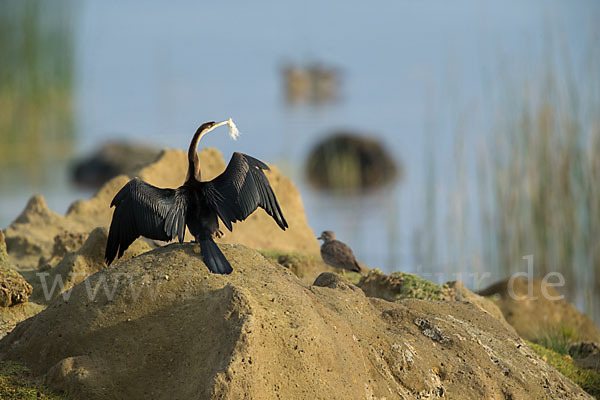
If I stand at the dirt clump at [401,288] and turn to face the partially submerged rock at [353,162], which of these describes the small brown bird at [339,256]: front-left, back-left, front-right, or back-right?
front-left

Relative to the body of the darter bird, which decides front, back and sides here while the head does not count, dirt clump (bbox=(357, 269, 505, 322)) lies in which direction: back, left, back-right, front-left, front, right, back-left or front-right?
front-right

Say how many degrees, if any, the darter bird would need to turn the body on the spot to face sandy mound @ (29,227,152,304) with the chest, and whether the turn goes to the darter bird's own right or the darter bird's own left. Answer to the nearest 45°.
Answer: approximately 45° to the darter bird's own left

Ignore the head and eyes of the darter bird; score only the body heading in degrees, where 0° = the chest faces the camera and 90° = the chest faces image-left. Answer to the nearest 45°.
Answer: approximately 180°

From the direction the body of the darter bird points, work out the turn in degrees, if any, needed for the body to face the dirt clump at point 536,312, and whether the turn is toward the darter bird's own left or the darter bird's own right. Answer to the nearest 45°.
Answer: approximately 45° to the darter bird's own right

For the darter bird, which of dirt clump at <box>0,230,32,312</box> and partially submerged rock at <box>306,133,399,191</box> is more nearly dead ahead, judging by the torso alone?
the partially submerged rock

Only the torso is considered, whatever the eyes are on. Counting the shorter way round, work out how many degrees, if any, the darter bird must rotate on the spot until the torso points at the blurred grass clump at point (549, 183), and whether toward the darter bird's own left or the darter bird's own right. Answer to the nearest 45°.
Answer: approximately 45° to the darter bird's own right

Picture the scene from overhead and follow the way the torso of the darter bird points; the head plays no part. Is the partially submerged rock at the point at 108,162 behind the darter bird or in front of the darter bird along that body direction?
in front

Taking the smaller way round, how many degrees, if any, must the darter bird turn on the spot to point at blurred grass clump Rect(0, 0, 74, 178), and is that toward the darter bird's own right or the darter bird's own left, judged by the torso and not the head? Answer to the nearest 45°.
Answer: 0° — it already faces it

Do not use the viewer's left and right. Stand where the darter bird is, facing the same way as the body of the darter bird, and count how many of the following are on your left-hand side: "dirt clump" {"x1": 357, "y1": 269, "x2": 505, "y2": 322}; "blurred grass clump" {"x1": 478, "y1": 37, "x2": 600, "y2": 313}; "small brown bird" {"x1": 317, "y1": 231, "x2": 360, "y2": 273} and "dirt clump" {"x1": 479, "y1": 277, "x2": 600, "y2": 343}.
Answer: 0

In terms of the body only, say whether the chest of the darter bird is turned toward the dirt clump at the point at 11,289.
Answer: no

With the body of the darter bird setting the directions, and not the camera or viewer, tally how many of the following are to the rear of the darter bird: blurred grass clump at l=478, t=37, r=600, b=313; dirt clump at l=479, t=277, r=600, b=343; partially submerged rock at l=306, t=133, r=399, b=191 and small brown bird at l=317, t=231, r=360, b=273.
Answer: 0

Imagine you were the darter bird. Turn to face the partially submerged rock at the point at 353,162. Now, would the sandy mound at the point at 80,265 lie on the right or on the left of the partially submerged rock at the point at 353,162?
left

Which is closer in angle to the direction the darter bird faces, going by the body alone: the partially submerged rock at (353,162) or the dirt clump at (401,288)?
the partially submerged rock

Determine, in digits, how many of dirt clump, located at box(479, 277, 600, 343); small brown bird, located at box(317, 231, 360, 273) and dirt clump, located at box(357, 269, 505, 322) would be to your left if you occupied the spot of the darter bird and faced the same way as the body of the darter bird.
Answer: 0

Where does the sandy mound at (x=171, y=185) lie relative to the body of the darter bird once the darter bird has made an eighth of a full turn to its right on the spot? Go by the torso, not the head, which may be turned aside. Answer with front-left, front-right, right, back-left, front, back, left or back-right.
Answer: front-left
